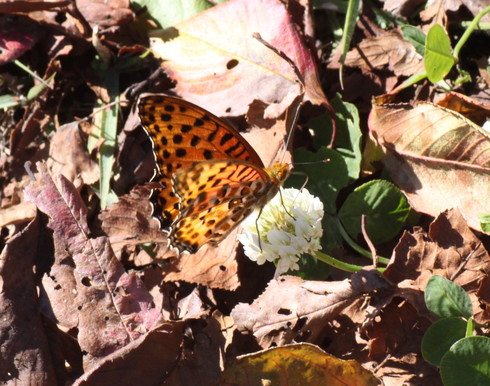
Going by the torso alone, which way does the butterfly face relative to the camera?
to the viewer's right

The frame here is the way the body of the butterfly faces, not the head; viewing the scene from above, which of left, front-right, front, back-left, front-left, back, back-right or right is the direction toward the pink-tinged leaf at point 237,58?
left

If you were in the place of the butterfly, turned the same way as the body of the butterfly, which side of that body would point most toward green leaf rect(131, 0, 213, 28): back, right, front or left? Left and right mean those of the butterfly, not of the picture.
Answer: left

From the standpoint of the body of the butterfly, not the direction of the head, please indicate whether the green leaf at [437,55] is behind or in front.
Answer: in front

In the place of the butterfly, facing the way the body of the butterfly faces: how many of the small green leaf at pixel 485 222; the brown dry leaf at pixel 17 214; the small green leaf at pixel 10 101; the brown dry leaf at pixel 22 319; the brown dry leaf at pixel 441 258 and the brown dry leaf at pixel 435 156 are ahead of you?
3

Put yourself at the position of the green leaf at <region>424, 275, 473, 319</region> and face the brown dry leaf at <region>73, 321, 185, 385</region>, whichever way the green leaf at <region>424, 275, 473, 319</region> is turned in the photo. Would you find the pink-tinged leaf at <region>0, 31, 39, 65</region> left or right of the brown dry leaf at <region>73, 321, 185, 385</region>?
right

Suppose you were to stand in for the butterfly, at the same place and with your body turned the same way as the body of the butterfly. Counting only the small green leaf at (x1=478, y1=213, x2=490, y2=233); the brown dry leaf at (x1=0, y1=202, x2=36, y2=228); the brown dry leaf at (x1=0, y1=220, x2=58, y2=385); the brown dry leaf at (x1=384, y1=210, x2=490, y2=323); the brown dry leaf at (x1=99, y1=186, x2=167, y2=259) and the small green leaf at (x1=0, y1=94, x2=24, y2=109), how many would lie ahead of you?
2

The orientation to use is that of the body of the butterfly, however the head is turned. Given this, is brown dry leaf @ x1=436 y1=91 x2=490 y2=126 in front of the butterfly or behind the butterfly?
in front
